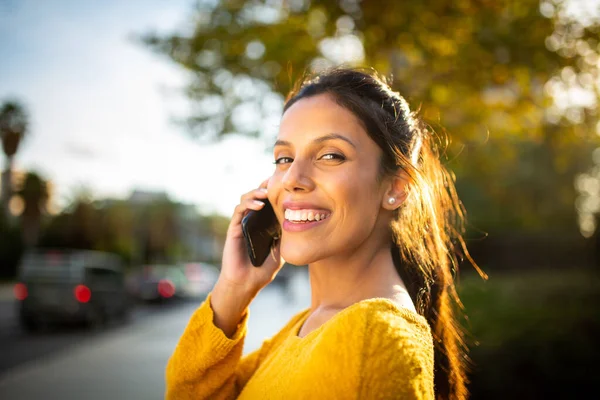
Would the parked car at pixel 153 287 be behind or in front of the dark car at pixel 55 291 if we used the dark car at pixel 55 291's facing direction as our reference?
in front

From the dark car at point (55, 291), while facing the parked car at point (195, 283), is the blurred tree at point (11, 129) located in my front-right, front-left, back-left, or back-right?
front-left

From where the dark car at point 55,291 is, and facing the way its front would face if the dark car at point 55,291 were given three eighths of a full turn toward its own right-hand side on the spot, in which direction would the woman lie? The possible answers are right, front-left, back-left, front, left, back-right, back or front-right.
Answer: front

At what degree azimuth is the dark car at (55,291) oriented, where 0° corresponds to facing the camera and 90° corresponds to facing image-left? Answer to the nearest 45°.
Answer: approximately 225°

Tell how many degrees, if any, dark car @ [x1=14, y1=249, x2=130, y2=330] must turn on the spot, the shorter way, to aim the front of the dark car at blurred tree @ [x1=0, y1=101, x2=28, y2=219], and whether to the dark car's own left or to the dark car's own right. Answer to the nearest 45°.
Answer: approximately 45° to the dark car's own left

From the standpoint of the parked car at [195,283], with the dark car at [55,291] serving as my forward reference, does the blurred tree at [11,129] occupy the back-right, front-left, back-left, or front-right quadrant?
back-right

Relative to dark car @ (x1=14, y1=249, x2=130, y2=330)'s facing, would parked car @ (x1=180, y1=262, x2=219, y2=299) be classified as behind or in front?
in front

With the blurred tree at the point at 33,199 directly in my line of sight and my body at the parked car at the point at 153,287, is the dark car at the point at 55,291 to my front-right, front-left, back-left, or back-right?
back-left

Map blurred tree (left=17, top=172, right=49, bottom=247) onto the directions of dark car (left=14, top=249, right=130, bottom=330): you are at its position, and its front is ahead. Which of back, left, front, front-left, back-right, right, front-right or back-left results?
front-left

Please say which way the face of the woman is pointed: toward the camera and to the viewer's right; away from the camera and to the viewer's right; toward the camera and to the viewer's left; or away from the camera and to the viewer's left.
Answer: toward the camera and to the viewer's left
